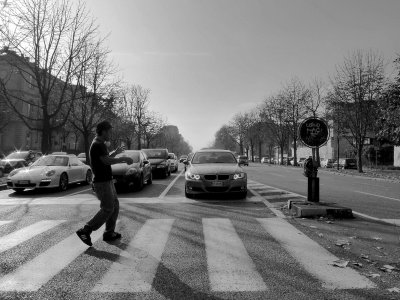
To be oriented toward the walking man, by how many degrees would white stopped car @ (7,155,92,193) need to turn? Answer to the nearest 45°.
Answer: approximately 45° to its left

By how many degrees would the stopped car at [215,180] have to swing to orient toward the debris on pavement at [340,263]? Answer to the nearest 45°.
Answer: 0° — it already faces it

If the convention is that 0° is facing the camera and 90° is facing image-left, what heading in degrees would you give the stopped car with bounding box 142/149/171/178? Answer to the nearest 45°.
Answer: approximately 0°

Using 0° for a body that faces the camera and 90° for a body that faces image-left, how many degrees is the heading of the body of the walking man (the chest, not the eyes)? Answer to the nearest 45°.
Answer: approximately 270°

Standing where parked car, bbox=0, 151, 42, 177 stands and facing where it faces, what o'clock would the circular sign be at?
The circular sign is roughly at 10 o'clock from the parked car.

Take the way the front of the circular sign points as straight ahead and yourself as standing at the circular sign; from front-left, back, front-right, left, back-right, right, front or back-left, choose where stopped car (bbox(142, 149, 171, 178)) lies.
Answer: back-right

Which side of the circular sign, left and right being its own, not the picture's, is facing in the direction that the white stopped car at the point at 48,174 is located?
right

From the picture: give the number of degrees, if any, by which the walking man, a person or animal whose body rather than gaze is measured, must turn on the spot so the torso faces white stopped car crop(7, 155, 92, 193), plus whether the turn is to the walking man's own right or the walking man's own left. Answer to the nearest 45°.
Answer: approximately 90° to the walking man's own left

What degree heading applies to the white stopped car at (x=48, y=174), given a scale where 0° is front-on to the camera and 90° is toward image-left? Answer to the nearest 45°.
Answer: approximately 45°

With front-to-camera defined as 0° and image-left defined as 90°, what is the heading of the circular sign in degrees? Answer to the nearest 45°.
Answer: approximately 0°

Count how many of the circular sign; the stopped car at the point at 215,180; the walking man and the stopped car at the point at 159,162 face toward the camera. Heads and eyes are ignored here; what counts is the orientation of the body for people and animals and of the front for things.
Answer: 3
